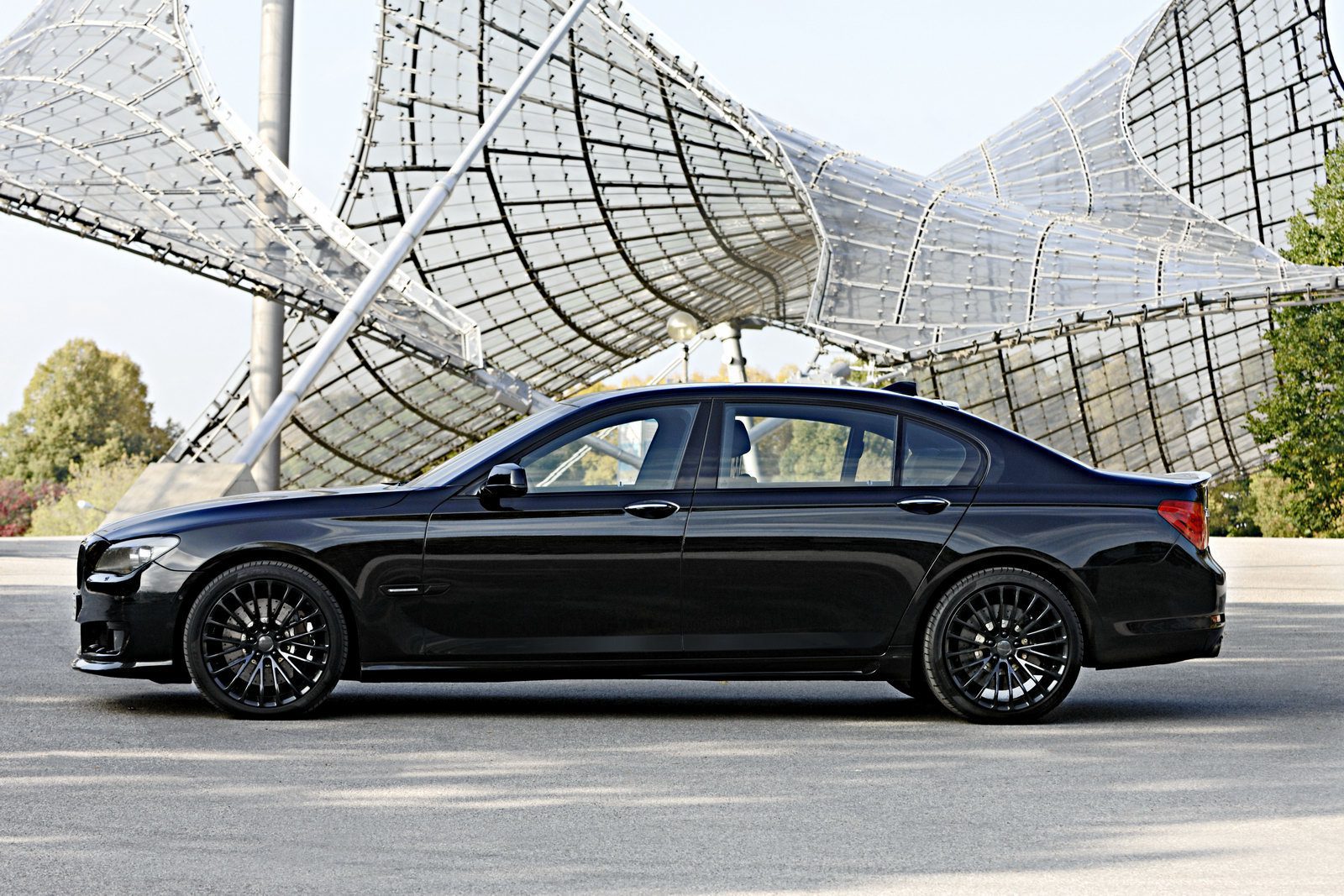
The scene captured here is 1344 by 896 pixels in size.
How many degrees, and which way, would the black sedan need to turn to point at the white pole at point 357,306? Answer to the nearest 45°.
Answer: approximately 90° to its right

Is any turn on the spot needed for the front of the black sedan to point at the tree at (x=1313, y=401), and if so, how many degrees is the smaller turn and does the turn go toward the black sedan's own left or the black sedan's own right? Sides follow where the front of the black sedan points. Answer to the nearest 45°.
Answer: approximately 135° to the black sedan's own right

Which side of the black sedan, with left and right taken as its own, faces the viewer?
left

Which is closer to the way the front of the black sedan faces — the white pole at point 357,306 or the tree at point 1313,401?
the white pole

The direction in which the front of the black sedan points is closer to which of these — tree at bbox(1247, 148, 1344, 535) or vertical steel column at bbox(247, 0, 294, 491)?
the vertical steel column

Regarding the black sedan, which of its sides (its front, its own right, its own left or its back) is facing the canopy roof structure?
right

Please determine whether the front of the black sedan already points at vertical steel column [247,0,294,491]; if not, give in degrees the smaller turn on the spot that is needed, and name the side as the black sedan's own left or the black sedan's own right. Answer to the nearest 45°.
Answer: approximately 90° to the black sedan's own right
